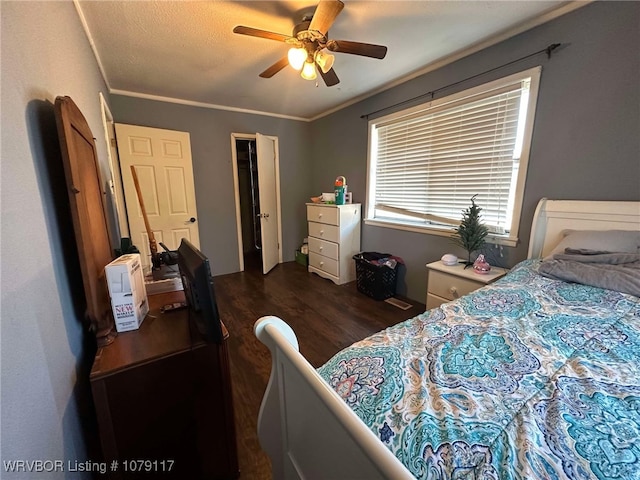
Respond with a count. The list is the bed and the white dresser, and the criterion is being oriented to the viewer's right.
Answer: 0

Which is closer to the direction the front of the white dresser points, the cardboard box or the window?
the cardboard box

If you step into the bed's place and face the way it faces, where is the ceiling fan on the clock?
The ceiling fan is roughly at 3 o'clock from the bed.

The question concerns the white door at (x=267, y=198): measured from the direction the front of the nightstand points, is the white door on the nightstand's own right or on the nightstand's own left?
on the nightstand's own right

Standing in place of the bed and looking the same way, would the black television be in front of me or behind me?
in front

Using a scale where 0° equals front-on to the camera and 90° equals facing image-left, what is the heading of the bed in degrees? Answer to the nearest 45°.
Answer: approximately 45°

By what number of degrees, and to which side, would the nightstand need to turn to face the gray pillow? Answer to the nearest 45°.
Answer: approximately 135° to its left

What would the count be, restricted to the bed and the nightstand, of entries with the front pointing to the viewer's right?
0

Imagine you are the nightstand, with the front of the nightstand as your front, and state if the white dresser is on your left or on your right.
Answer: on your right

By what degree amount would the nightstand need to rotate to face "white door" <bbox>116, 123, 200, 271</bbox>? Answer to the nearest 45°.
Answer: approximately 45° to its right

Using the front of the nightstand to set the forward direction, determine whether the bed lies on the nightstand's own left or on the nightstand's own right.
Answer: on the nightstand's own left

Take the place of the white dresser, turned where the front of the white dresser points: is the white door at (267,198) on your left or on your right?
on your right

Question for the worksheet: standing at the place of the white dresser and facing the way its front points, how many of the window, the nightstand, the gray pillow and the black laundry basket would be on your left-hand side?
4

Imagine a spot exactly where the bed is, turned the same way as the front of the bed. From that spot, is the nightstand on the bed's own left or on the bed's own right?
on the bed's own right

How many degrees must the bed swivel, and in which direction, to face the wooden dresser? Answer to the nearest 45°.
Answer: approximately 45° to its right
